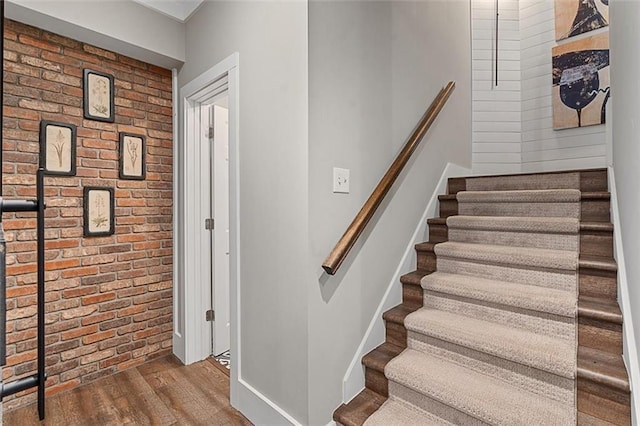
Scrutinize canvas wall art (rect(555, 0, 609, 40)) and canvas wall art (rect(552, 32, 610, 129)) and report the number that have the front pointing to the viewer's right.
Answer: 0

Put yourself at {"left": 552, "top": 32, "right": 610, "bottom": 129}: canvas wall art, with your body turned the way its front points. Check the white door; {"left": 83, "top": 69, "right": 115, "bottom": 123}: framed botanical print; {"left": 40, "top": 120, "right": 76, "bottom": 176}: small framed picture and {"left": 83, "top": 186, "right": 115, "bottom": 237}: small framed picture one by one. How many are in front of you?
4

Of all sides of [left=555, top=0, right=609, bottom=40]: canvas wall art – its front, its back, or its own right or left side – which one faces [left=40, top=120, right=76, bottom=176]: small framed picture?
front

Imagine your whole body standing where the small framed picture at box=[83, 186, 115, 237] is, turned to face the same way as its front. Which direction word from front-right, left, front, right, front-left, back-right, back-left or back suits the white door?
front-left

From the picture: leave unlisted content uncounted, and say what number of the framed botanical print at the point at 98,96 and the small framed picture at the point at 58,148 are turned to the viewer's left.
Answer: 0

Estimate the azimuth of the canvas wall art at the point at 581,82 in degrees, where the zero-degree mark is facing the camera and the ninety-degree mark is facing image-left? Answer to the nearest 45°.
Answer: approximately 45°

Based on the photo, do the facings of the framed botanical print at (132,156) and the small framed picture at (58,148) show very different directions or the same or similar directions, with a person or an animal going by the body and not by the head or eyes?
same or similar directions

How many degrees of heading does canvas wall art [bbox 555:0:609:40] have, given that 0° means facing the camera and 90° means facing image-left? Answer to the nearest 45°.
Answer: approximately 45°

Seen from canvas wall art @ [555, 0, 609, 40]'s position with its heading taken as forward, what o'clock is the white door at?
The white door is roughly at 12 o'clock from the canvas wall art.

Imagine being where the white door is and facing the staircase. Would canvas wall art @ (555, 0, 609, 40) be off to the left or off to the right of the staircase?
left

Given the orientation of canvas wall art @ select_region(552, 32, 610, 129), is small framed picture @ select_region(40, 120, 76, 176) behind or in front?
in front

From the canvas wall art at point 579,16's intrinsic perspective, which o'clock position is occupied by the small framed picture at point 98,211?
The small framed picture is roughly at 12 o'clock from the canvas wall art.
